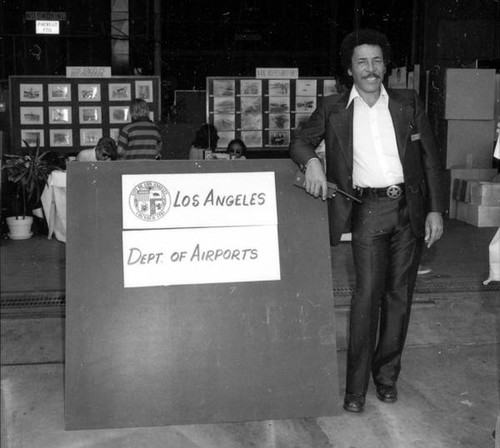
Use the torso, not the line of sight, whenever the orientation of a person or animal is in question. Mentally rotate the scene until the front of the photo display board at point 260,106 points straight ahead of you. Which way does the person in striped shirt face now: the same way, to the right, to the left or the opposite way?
the opposite way

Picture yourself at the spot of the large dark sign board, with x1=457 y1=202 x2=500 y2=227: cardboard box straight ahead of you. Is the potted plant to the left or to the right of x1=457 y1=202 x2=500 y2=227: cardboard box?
left

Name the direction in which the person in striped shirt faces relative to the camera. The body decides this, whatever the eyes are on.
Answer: away from the camera

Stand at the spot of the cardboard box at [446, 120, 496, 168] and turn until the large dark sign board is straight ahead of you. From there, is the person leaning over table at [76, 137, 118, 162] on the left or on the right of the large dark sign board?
right

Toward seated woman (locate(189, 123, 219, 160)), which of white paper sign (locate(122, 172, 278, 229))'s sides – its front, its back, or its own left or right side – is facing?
back

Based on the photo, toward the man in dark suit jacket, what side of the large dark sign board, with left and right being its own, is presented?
left

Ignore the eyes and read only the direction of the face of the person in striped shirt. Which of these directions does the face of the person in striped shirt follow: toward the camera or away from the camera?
away from the camera

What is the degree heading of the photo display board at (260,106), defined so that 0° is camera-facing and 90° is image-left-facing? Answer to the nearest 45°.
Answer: approximately 0°
